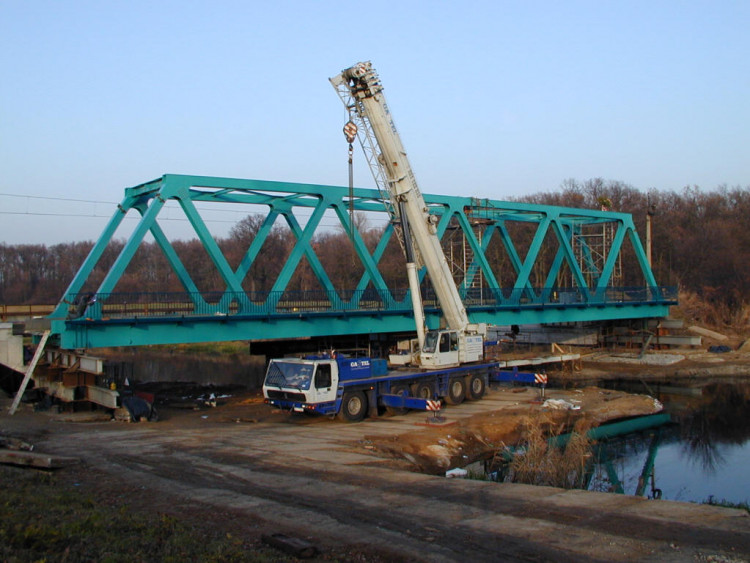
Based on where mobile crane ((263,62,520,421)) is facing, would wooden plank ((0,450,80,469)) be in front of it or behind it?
in front

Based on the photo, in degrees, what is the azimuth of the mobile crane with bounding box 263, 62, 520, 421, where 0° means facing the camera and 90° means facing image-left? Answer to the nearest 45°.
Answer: approximately 45°
